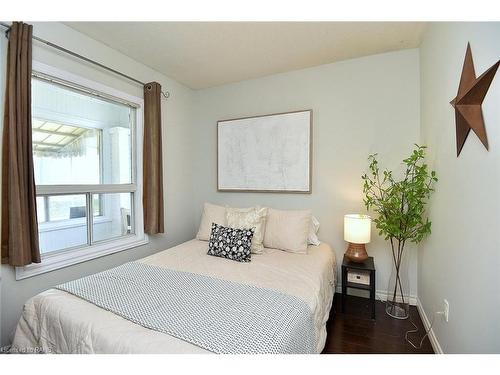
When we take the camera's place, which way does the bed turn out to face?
facing the viewer and to the left of the viewer

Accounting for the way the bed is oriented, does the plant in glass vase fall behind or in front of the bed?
behind

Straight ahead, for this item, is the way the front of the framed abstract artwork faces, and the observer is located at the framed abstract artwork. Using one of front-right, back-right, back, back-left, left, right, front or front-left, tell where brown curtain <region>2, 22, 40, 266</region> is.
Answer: front

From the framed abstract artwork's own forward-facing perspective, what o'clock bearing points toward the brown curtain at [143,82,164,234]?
The brown curtain is roughly at 1 o'clock from the framed abstract artwork.

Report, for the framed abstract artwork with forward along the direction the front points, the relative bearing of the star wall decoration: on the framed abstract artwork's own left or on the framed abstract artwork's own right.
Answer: on the framed abstract artwork's own left

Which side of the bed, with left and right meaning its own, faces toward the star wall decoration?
left

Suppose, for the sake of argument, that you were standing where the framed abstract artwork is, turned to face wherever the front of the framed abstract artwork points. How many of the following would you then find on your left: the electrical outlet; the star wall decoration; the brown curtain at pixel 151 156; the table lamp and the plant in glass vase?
4

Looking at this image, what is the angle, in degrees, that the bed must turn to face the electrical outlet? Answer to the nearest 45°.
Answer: approximately 135° to its left

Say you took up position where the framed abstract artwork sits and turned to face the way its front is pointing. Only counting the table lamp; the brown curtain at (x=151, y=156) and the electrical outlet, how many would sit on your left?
2

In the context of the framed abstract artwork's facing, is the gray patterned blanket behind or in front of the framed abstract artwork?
in front

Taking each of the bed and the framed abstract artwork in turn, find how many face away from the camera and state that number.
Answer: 0
